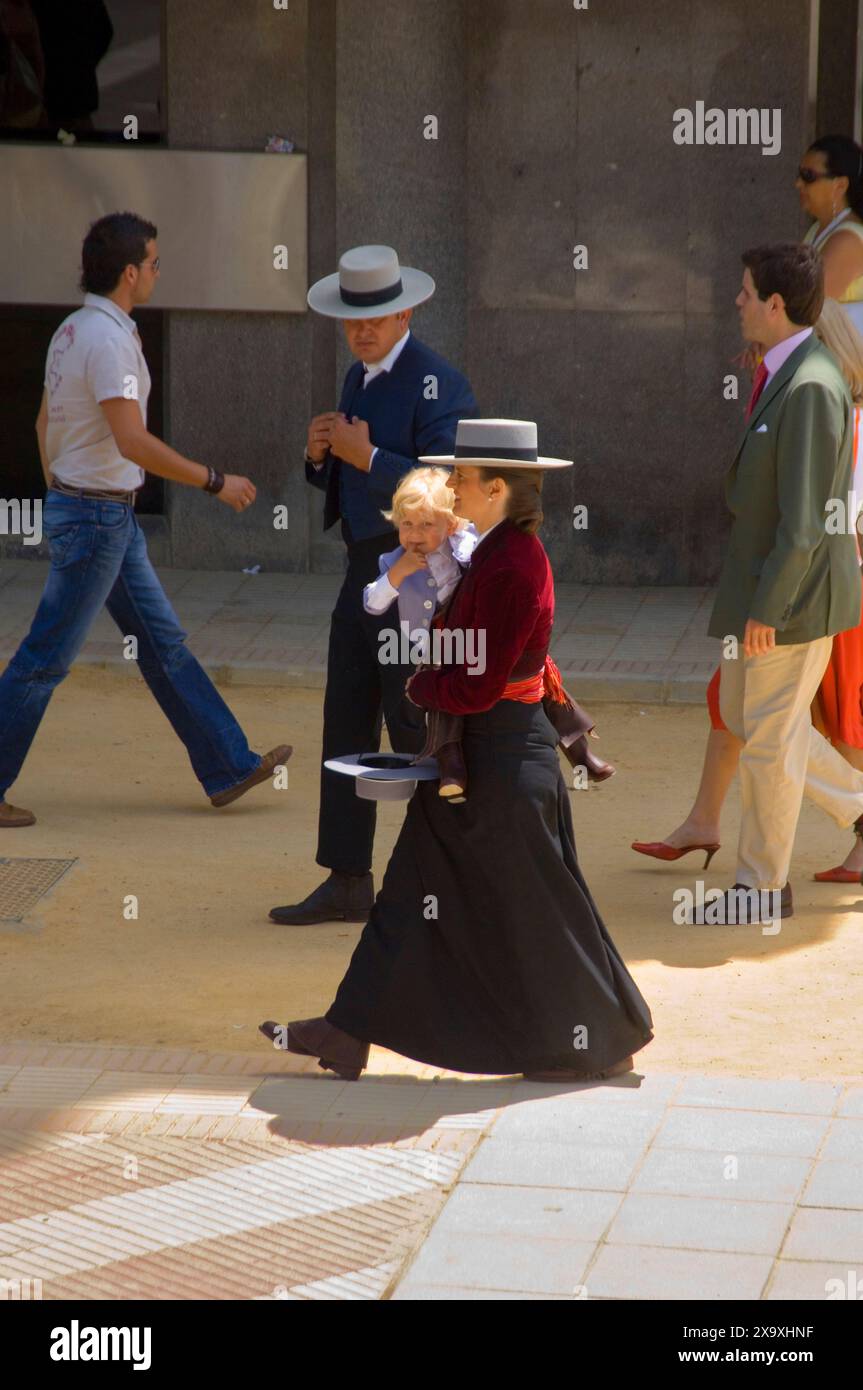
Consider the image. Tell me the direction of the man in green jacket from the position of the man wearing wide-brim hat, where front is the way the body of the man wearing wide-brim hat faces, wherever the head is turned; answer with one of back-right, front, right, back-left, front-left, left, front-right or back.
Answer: back-left

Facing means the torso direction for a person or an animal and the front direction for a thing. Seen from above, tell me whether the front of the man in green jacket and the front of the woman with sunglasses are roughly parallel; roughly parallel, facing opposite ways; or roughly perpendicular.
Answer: roughly parallel

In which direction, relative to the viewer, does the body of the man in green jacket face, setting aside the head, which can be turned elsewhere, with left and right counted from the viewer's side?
facing to the left of the viewer

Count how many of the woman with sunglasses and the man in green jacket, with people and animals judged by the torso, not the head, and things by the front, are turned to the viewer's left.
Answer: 2

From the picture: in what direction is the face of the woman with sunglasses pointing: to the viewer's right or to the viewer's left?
to the viewer's left

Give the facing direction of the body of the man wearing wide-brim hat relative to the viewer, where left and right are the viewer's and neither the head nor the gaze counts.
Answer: facing the viewer and to the left of the viewer

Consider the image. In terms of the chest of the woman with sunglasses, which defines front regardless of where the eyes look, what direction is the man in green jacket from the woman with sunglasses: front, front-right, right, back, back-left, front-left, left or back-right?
left

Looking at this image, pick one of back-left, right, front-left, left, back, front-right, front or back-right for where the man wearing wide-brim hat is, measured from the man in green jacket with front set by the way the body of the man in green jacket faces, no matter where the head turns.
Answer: front

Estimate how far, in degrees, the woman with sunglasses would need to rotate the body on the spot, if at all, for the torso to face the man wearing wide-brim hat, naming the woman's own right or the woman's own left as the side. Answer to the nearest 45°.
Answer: approximately 45° to the woman's own left

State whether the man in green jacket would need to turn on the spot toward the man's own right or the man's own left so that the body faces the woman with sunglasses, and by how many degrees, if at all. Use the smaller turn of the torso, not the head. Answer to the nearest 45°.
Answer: approximately 90° to the man's own right

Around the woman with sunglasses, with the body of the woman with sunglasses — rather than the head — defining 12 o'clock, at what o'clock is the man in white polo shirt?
The man in white polo shirt is roughly at 11 o'clock from the woman with sunglasses.

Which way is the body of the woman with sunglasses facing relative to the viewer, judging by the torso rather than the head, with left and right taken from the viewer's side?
facing to the left of the viewer

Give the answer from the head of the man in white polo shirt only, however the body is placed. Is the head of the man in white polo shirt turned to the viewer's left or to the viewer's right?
to the viewer's right

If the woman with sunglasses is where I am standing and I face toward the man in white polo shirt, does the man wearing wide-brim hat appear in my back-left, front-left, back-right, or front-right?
front-left

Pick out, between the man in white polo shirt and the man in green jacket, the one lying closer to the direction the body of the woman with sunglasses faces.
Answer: the man in white polo shirt

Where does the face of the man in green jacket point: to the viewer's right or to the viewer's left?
to the viewer's left
